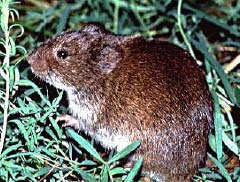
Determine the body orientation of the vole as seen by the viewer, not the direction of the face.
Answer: to the viewer's left
